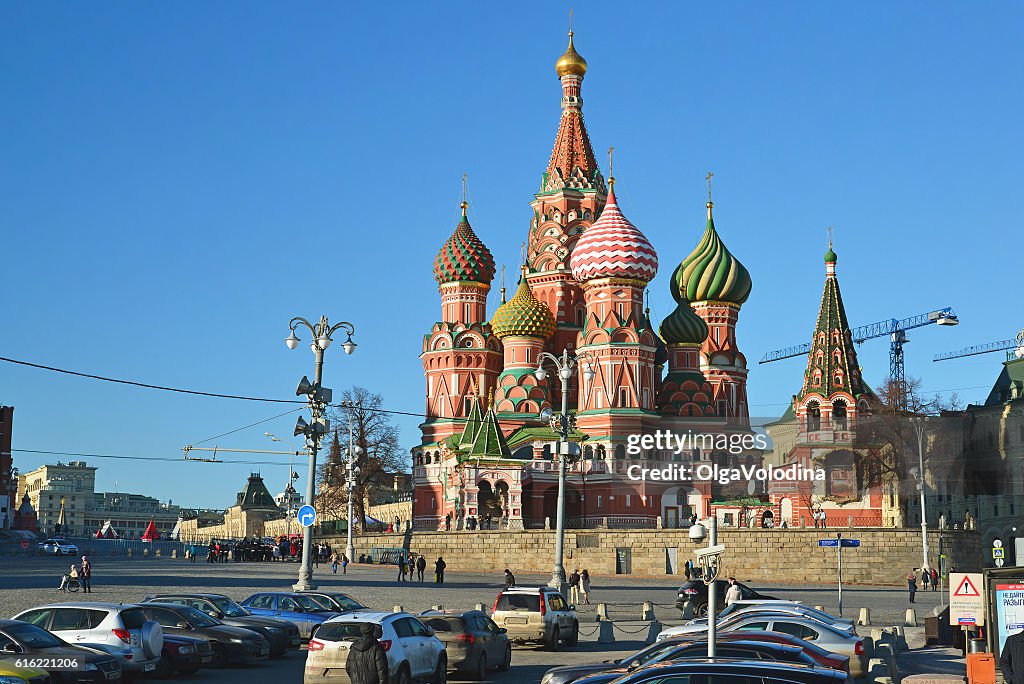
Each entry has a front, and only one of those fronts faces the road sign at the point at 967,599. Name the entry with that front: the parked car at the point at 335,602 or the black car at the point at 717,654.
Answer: the parked car

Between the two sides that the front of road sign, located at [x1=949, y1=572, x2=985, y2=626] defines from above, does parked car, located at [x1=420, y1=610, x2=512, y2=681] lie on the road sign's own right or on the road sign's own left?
on the road sign's own right

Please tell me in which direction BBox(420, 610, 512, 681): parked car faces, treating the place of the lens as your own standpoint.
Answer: facing away from the viewer and to the right of the viewer

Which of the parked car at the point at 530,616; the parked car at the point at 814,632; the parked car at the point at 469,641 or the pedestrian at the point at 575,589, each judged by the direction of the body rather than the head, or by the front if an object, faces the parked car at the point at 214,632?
the parked car at the point at 814,632

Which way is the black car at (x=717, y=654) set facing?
to the viewer's left

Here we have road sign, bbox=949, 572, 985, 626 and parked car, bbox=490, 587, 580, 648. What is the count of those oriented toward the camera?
1

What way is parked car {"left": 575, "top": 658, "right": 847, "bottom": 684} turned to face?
to the viewer's left

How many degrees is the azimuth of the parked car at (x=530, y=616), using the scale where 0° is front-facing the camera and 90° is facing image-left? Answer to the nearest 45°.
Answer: approximately 225°

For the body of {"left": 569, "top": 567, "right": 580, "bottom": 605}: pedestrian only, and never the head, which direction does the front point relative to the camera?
away from the camera

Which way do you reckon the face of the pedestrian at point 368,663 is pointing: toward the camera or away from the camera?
away from the camera
